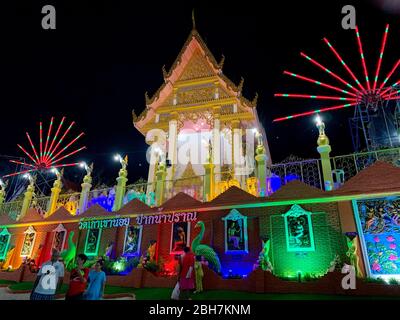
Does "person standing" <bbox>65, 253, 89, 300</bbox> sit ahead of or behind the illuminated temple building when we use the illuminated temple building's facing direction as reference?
ahead

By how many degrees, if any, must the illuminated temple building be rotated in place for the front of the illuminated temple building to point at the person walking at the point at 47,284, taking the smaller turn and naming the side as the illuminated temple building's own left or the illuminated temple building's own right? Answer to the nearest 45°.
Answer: approximately 45° to the illuminated temple building's own right

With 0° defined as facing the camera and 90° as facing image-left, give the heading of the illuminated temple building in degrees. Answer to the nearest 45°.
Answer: approximately 0°

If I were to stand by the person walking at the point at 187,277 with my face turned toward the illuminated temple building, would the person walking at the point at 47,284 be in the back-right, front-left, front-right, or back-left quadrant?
back-left

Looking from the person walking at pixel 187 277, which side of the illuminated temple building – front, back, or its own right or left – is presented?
front

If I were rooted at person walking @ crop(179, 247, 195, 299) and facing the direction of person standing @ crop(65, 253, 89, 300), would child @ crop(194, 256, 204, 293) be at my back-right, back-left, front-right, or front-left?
back-right
